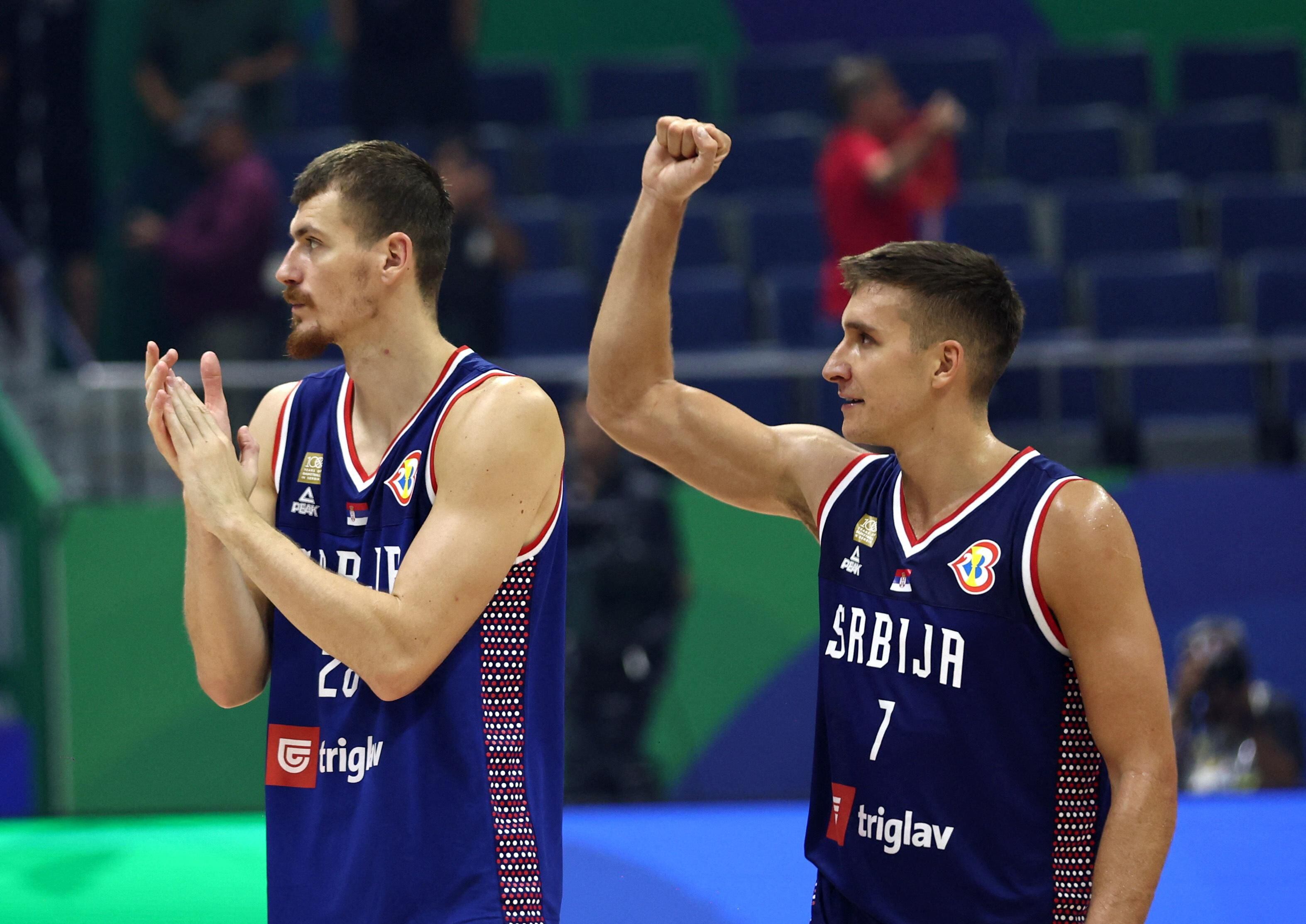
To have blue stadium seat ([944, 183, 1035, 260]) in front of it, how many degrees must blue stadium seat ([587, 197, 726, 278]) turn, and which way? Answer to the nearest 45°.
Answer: approximately 90° to its left

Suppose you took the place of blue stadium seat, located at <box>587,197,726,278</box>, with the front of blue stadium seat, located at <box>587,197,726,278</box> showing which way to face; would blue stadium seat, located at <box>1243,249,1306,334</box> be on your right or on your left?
on your left

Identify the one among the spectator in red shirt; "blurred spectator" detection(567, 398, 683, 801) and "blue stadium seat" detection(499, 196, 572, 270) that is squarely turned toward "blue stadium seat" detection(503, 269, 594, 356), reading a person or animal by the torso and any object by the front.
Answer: "blue stadium seat" detection(499, 196, 572, 270)

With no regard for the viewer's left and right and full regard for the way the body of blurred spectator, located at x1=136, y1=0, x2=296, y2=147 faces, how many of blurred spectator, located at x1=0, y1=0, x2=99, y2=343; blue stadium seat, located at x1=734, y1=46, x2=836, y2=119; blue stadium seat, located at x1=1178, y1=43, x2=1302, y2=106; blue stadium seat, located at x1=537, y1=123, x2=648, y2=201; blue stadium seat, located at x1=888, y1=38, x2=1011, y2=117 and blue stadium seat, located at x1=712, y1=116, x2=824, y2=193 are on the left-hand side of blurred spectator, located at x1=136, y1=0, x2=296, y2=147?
5

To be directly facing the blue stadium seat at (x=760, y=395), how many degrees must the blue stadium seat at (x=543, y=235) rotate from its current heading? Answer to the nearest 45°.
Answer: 0° — it already faces it

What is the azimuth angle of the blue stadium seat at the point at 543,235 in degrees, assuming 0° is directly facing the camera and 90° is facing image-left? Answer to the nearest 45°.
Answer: approximately 0°
